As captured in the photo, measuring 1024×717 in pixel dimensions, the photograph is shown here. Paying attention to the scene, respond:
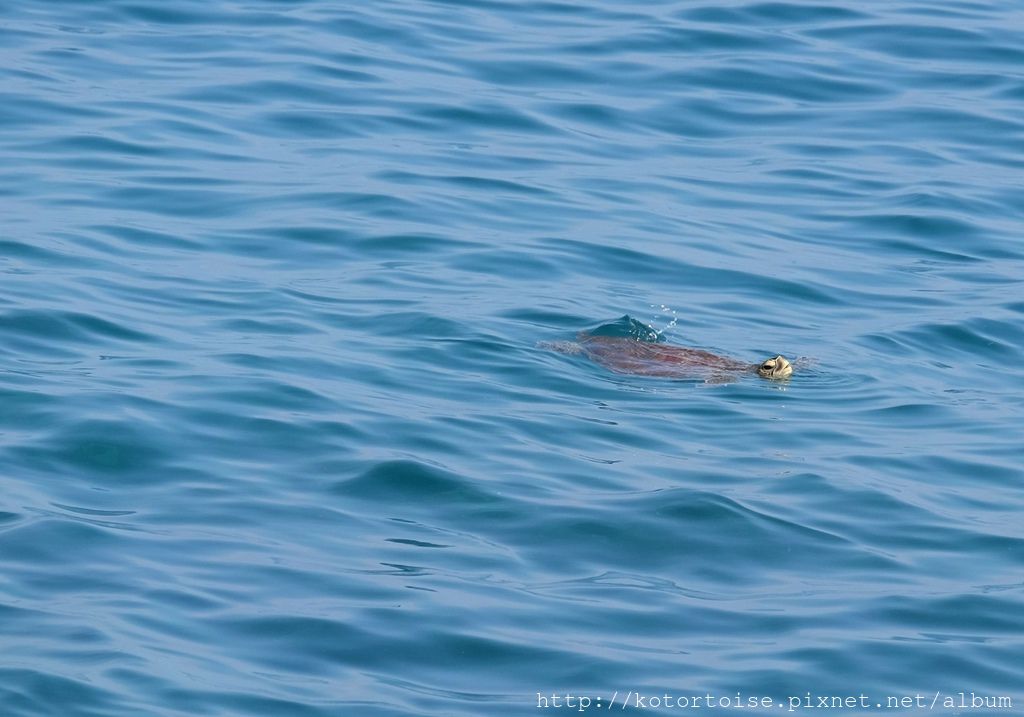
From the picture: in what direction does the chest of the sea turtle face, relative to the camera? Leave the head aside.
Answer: to the viewer's right
